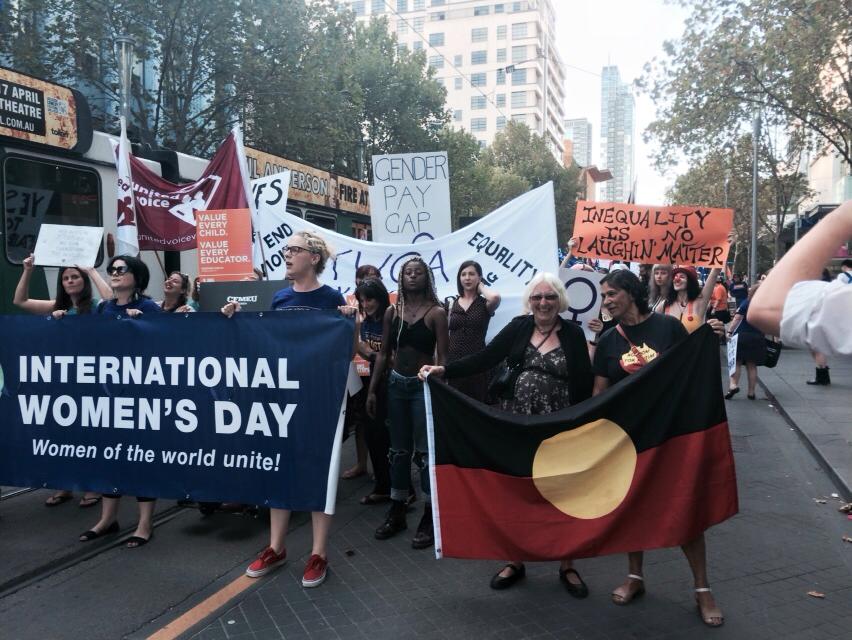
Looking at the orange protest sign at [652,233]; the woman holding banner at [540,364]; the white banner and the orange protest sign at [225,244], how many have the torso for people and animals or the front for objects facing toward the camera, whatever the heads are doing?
4

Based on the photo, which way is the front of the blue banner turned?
toward the camera

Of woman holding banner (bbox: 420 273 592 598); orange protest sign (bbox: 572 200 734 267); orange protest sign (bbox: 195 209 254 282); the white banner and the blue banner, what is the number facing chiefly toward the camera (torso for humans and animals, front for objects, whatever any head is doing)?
5

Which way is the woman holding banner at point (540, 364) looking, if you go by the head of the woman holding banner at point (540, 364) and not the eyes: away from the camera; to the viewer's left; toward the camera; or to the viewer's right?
toward the camera

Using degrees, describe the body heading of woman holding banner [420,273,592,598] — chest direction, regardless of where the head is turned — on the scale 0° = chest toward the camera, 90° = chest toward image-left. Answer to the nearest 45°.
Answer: approximately 0°

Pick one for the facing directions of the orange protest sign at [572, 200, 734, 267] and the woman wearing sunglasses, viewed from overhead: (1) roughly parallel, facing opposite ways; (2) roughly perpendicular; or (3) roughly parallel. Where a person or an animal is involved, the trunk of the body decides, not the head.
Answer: roughly parallel

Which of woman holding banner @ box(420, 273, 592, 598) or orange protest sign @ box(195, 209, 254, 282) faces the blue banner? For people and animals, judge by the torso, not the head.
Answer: the orange protest sign

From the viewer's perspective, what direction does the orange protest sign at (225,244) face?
toward the camera

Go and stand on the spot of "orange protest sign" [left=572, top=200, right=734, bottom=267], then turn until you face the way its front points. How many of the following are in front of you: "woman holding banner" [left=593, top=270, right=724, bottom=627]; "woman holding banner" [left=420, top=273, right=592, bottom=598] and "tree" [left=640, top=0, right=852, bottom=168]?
2

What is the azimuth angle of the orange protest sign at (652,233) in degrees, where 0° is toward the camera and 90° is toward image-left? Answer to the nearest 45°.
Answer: approximately 0°

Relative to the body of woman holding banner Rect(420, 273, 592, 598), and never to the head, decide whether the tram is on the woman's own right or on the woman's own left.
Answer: on the woman's own right

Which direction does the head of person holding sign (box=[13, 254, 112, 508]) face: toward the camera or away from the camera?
toward the camera

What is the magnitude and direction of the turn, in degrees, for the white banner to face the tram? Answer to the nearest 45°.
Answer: approximately 90° to its right
